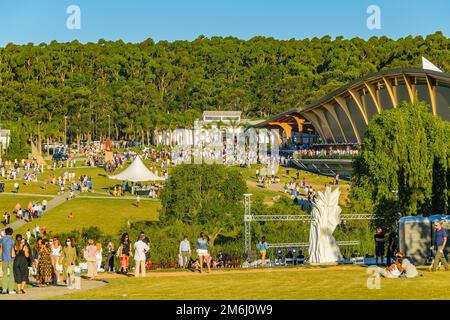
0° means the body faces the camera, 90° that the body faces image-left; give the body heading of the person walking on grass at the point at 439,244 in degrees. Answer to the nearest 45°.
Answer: approximately 45°

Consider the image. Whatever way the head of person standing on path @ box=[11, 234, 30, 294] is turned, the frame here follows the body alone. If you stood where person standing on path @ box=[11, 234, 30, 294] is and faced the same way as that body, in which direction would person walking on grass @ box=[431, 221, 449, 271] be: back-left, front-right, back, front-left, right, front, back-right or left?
right

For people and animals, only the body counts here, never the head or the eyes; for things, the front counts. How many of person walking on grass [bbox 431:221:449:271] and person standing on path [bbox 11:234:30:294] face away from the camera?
1

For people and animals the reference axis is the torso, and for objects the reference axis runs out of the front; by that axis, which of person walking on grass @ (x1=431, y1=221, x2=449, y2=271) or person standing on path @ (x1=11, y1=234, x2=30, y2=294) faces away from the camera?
person standing on path @ (x1=11, y1=234, x2=30, y2=294)

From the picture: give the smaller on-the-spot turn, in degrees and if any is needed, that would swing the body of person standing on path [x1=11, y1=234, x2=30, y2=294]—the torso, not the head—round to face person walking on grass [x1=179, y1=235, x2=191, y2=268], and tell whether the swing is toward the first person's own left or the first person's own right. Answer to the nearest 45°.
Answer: approximately 45° to the first person's own right

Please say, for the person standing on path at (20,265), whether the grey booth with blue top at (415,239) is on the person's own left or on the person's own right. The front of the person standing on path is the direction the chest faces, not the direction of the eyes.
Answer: on the person's own right

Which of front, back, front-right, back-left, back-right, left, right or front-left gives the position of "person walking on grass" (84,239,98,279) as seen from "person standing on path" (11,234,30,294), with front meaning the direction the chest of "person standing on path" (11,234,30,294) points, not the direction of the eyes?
front-right

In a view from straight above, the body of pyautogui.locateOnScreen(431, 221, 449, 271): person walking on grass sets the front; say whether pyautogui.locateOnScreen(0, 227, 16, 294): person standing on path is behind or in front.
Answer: in front

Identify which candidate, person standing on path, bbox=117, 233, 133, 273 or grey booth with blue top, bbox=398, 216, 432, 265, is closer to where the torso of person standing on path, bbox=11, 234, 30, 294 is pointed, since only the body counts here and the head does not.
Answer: the person standing on path, bbox=117, 233, 133, 273

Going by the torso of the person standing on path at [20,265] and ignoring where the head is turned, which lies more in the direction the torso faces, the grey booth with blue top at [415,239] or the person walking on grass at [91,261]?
the person walking on grass
